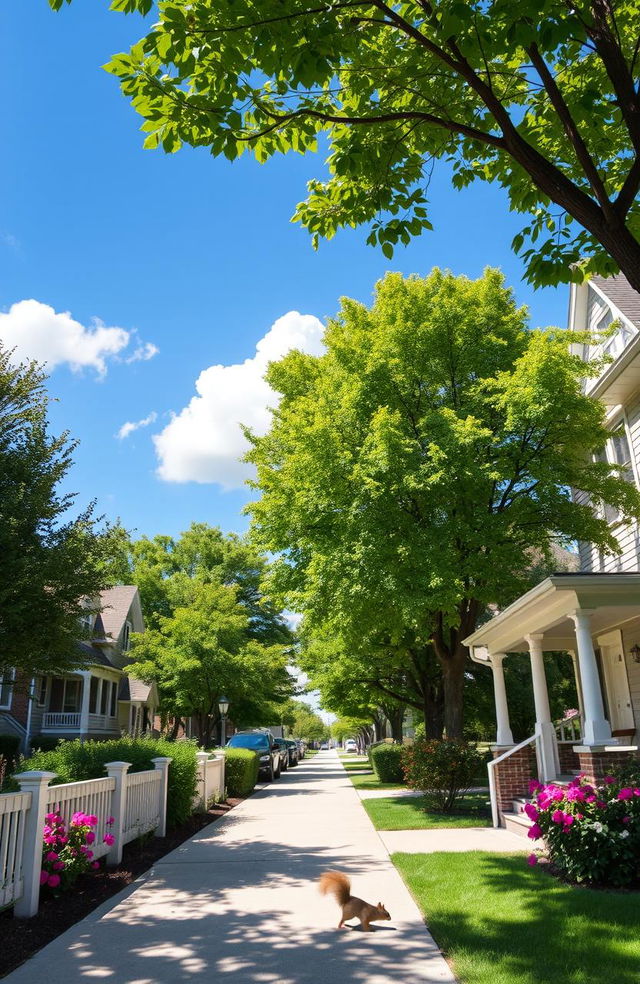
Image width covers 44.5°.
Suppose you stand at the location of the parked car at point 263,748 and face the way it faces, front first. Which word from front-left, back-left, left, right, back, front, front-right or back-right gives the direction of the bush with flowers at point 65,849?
front

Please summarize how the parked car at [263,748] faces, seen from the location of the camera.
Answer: facing the viewer

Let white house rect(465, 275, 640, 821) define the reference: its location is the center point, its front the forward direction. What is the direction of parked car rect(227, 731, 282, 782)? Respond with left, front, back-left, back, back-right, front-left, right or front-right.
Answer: right

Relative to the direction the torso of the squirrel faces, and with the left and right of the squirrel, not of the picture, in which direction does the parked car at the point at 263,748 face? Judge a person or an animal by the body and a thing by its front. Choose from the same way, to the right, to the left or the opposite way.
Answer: to the right

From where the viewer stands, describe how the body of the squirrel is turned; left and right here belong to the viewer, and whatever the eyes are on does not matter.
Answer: facing to the right of the viewer

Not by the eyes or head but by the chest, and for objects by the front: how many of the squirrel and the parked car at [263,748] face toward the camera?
1

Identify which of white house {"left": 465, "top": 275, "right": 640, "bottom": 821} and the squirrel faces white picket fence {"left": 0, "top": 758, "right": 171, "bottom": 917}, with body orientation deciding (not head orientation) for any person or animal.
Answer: the white house

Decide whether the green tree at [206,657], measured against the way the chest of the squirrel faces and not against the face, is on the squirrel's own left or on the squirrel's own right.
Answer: on the squirrel's own left

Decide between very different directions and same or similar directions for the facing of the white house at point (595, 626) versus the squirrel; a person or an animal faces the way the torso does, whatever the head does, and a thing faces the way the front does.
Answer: very different directions

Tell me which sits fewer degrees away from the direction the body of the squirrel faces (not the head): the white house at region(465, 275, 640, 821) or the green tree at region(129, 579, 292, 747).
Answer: the white house

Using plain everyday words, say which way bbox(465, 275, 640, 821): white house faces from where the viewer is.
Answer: facing the viewer and to the left of the viewer

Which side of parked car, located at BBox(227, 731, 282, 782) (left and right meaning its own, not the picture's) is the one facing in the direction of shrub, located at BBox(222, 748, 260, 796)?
front

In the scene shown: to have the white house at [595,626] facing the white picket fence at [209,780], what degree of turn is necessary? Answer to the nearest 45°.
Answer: approximately 45° to its right

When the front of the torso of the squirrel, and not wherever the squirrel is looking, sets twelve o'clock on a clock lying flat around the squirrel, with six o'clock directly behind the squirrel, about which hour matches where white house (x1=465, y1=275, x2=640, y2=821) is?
The white house is roughly at 10 o'clock from the squirrel.

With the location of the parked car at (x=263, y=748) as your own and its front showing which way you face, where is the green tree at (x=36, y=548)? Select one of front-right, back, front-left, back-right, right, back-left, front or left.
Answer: front

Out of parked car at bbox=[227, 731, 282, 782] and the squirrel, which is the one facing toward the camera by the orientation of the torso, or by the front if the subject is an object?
the parked car

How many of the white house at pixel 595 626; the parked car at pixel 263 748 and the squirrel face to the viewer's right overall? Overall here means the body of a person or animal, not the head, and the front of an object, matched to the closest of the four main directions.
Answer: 1

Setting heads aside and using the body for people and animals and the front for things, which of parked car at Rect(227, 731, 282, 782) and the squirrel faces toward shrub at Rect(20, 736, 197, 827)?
the parked car

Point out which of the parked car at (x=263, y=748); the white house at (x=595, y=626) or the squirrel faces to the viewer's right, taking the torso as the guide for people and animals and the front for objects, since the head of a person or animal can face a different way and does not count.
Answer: the squirrel
